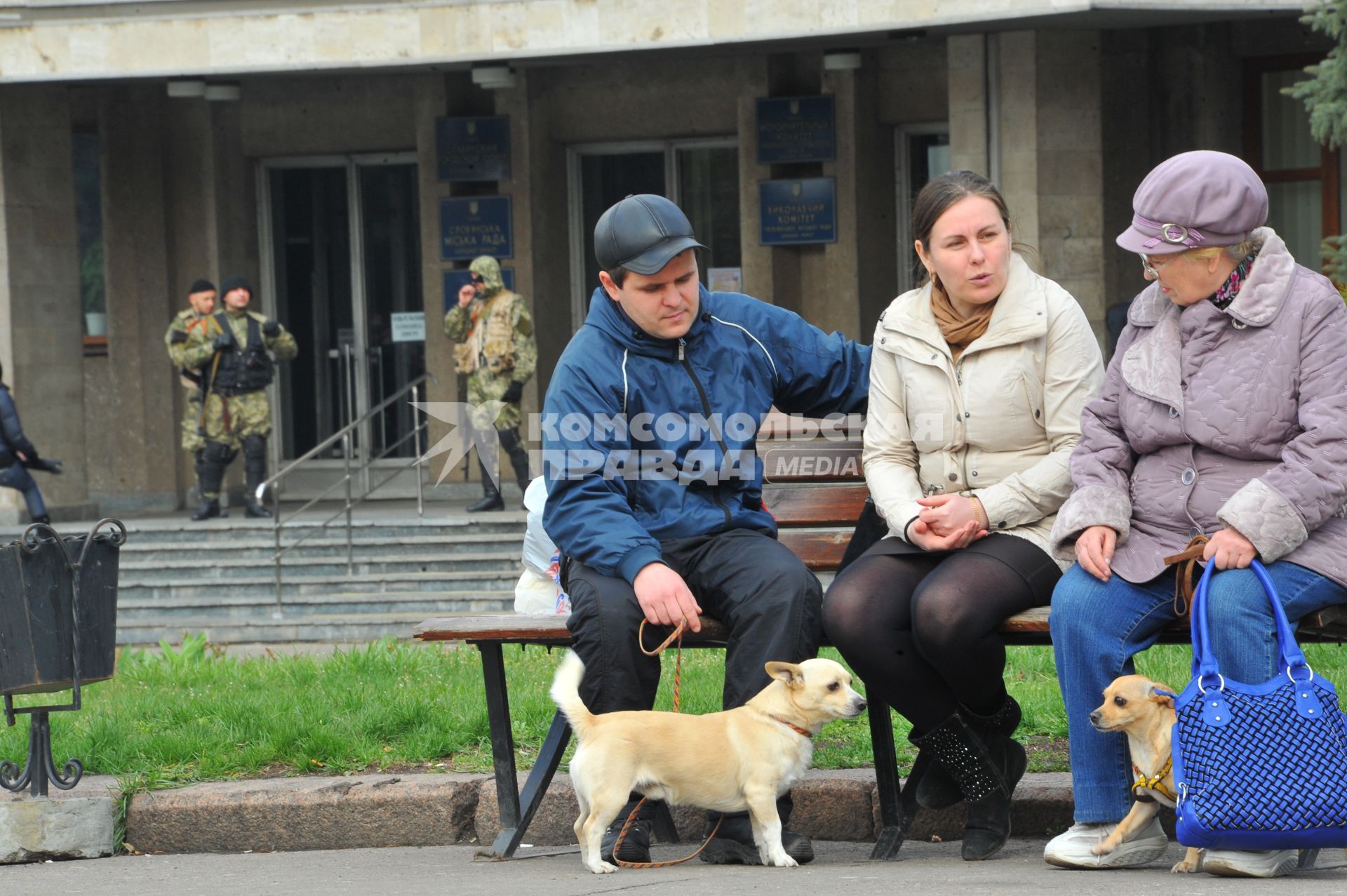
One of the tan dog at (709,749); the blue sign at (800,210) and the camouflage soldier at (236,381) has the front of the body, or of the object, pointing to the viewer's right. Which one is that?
the tan dog

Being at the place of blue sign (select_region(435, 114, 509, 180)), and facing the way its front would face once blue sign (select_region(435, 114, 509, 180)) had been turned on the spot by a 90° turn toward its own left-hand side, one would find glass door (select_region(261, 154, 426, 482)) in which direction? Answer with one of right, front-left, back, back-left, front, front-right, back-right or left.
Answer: back-left

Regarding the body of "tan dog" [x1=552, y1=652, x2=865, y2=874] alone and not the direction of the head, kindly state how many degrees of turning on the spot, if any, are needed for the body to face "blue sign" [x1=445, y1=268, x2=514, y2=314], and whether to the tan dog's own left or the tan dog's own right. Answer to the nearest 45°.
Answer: approximately 90° to the tan dog's own left

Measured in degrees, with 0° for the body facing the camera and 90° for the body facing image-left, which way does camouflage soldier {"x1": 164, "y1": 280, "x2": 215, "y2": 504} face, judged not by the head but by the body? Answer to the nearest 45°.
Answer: approximately 315°

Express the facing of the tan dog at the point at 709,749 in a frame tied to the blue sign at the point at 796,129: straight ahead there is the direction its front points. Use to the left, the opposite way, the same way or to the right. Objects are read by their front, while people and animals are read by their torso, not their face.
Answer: to the left

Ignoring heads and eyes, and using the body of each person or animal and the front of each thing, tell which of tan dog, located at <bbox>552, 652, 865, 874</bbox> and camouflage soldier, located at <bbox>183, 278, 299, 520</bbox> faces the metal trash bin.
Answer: the camouflage soldier

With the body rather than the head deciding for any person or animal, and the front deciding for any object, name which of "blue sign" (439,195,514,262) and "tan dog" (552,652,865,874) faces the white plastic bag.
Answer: the blue sign

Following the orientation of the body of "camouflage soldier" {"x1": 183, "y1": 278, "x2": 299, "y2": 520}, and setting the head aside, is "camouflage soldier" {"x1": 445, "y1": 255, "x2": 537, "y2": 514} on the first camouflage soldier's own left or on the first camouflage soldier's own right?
on the first camouflage soldier's own left

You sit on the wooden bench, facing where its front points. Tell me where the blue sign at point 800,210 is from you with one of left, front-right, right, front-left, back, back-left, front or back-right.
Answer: back

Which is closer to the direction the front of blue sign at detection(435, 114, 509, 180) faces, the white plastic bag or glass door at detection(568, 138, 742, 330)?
the white plastic bag

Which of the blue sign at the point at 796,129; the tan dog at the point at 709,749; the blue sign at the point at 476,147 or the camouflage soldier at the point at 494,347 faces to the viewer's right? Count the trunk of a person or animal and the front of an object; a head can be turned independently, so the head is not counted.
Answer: the tan dog

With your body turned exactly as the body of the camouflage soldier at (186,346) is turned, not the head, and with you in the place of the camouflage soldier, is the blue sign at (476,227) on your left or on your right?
on your left

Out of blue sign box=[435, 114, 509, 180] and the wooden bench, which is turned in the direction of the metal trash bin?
the blue sign
